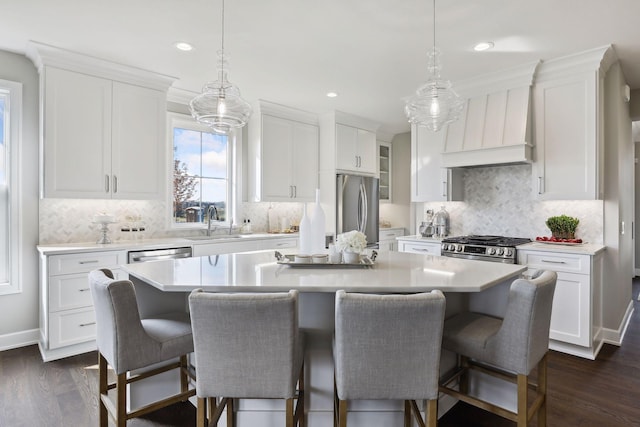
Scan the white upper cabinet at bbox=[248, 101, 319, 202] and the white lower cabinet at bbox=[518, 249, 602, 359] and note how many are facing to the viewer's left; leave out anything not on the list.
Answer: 0

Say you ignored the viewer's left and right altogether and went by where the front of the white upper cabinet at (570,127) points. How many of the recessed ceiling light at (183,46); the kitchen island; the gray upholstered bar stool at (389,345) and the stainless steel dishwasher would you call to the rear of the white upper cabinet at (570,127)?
0

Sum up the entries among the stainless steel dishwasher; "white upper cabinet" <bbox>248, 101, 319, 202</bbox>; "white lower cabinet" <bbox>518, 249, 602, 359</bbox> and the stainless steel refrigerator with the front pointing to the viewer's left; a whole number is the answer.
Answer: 0

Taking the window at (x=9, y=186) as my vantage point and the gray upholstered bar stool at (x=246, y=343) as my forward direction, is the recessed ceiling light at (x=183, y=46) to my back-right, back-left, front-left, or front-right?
front-left

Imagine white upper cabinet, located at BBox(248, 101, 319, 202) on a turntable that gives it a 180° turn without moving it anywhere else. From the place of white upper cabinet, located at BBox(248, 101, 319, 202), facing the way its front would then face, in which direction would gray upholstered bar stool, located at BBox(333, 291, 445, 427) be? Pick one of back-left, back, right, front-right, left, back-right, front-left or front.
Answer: back-left

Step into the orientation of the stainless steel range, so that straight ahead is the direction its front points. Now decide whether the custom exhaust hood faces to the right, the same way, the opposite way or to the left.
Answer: the same way

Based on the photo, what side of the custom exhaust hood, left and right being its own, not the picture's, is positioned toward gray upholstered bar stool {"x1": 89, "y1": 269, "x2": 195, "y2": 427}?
front

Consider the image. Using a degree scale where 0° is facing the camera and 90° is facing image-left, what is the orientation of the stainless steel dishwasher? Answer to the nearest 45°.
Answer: approximately 315°

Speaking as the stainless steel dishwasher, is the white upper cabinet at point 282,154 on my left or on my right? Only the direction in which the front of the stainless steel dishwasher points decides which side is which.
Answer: on my left

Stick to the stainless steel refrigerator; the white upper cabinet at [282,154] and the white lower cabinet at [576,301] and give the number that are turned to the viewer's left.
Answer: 0

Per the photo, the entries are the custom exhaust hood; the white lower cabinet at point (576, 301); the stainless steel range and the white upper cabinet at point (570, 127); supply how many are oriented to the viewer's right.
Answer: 0

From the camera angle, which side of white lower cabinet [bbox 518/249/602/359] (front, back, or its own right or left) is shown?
front

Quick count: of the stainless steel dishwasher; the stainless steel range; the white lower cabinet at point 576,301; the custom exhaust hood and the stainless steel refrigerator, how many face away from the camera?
0

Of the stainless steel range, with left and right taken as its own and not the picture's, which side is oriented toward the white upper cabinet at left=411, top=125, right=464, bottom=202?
right

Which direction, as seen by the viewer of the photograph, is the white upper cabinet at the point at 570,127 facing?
facing the viewer and to the left of the viewer

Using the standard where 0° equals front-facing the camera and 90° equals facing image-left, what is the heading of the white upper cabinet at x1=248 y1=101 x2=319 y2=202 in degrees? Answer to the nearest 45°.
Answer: approximately 315°

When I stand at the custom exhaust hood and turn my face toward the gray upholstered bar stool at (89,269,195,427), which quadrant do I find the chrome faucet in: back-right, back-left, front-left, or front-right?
front-right

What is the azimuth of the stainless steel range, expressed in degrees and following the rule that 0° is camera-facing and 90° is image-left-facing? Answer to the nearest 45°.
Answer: approximately 45°
